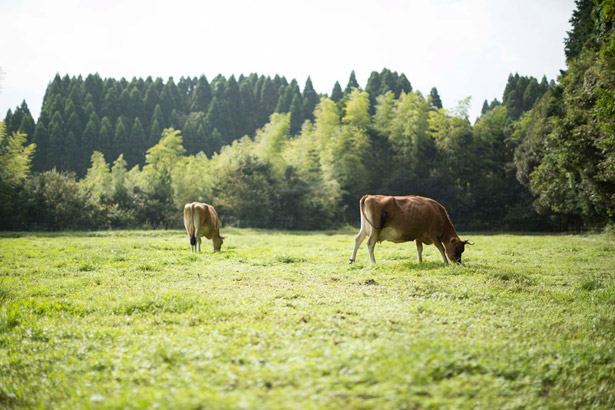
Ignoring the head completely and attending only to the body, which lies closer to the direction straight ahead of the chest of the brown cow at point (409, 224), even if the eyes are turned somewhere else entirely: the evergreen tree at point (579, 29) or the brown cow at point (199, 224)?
the evergreen tree

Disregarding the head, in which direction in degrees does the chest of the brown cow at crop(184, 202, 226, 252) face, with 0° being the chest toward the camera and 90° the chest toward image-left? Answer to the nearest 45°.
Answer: approximately 225°

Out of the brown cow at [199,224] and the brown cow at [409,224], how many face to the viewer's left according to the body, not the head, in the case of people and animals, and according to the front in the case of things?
0

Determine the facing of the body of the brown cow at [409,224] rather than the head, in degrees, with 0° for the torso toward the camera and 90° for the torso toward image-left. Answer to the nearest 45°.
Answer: approximately 270°

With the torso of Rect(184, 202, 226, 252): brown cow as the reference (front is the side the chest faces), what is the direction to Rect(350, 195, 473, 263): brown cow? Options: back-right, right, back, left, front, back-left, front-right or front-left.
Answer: right

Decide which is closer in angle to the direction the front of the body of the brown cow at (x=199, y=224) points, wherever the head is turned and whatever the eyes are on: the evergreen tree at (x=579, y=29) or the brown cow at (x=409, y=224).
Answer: the evergreen tree
